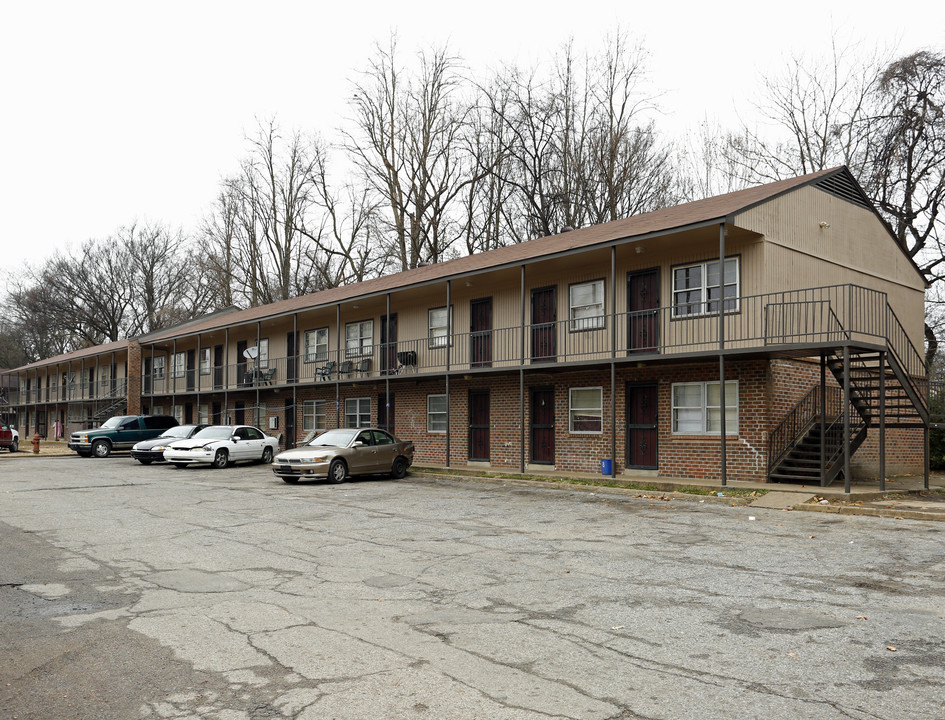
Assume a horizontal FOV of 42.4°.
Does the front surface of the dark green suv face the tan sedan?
no

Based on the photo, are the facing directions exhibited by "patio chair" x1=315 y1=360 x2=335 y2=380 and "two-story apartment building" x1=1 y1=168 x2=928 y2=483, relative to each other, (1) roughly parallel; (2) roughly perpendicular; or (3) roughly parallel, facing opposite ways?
roughly parallel

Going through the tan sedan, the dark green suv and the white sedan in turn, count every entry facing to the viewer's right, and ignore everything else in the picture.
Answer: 0

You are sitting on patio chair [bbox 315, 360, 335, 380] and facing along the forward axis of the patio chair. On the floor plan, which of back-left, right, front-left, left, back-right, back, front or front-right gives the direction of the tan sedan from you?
front-left

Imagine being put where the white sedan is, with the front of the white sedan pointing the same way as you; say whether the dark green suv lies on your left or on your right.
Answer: on your right

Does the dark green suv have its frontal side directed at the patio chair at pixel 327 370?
no

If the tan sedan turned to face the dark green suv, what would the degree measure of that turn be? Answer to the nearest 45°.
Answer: approximately 90° to its right

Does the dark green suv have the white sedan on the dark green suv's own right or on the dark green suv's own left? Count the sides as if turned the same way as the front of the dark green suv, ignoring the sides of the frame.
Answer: on the dark green suv's own left

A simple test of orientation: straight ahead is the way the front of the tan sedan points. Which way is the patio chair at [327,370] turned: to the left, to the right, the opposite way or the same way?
the same way

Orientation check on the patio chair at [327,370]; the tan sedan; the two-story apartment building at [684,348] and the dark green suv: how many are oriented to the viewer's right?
0

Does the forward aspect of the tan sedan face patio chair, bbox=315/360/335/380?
no

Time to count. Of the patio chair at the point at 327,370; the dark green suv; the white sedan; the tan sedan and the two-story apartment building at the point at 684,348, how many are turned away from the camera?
0

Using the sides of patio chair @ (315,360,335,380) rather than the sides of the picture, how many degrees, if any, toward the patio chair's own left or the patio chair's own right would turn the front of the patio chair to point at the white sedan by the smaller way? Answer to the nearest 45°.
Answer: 0° — it already faces it

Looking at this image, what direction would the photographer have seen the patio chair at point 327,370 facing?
facing the viewer and to the left of the viewer

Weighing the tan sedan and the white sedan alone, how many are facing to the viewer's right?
0

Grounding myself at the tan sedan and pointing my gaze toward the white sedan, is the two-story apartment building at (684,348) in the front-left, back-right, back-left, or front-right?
back-right

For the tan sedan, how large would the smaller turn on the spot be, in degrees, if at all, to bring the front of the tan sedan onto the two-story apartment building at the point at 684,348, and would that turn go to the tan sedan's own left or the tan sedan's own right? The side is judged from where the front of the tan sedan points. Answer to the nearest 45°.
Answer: approximately 135° to the tan sedan's own left
